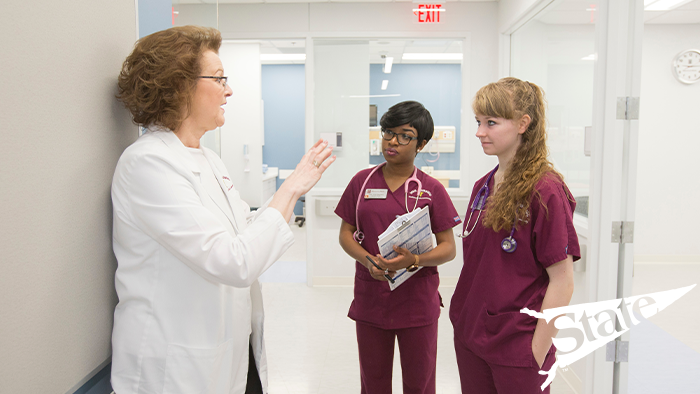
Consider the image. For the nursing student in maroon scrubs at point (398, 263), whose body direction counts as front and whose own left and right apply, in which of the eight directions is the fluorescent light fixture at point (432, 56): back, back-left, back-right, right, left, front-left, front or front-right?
back

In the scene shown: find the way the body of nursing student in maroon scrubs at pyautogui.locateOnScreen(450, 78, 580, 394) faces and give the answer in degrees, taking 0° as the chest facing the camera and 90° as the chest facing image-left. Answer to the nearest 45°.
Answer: approximately 45°

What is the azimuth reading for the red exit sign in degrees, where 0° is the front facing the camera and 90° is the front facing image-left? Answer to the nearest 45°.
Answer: approximately 0°

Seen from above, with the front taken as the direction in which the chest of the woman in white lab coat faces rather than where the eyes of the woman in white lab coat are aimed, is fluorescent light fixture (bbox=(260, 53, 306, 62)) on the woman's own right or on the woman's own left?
on the woman's own left

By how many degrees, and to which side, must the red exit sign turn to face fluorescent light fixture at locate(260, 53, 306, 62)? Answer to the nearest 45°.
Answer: approximately 135° to its right

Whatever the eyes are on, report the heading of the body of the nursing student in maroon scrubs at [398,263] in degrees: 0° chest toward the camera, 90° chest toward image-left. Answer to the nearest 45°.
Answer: approximately 0°

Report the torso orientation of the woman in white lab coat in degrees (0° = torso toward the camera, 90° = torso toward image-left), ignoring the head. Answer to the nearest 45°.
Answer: approximately 270°
